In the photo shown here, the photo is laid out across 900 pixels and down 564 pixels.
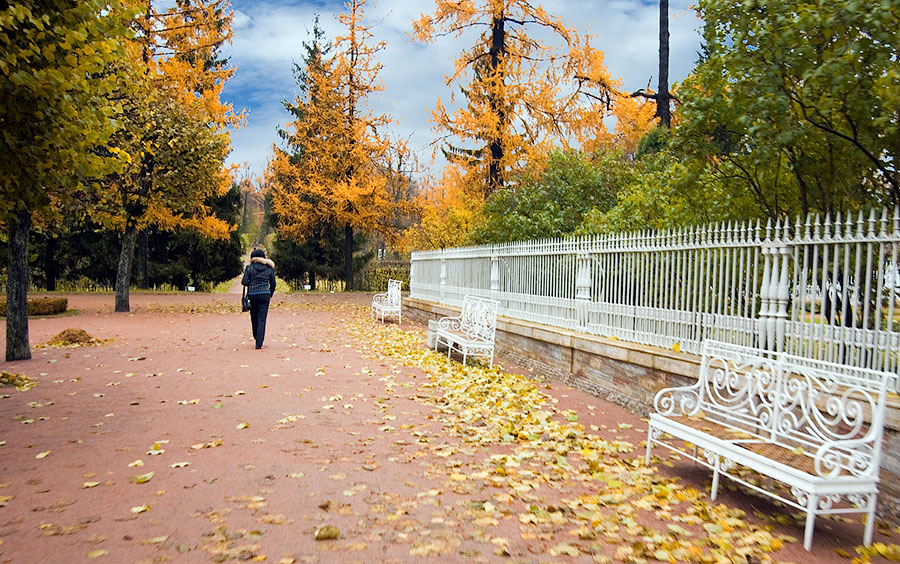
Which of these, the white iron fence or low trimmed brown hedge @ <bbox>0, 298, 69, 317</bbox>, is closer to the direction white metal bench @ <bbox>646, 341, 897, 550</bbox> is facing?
the low trimmed brown hedge

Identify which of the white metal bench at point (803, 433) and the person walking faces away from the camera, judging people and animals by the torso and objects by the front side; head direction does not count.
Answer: the person walking

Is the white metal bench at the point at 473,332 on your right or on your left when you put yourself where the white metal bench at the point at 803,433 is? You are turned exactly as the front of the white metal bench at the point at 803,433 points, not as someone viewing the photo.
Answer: on your right

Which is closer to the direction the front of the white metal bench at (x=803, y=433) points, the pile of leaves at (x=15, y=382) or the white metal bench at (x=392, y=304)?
the pile of leaves

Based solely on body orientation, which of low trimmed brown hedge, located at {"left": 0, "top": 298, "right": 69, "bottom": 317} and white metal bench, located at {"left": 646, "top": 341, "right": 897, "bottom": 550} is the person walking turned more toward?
the low trimmed brown hedge

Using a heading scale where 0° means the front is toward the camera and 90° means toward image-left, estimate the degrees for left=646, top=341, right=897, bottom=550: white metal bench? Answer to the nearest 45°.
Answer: approximately 45°

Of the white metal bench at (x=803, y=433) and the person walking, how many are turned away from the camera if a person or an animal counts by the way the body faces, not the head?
1

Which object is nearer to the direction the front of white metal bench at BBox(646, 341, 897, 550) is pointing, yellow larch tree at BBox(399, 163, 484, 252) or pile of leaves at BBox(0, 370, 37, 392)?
the pile of leaves

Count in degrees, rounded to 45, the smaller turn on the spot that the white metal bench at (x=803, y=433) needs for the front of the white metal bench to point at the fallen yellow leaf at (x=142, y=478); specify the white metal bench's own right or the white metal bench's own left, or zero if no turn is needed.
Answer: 0° — it already faces it

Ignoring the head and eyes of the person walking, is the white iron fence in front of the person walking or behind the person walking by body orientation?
behind

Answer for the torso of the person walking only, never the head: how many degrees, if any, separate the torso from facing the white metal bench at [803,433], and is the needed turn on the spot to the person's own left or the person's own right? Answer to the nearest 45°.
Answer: approximately 135° to the person's own right

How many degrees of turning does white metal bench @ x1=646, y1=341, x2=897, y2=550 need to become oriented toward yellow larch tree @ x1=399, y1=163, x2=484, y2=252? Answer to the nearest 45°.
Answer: approximately 90° to its right

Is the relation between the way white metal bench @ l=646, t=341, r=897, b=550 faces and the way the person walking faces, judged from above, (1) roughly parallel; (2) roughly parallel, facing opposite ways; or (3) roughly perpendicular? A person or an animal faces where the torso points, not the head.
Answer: roughly perpendicular

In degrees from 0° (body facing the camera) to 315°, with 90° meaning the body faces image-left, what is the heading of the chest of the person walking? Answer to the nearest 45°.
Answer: approximately 180°
